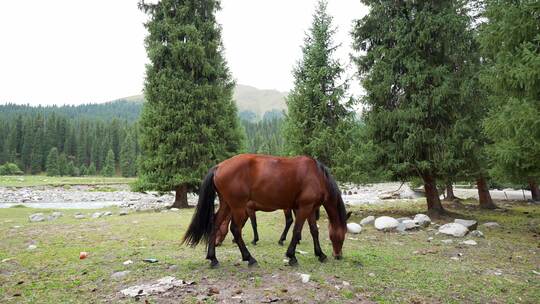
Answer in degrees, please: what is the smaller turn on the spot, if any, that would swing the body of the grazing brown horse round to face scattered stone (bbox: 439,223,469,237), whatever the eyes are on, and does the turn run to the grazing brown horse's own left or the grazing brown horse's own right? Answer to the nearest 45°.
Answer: approximately 45° to the grazing brown horse's own left

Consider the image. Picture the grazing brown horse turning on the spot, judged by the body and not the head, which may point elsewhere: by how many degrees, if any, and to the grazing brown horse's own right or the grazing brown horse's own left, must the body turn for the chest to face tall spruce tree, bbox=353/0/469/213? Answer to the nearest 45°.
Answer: approximately 45° to the grazing brown horse's own left

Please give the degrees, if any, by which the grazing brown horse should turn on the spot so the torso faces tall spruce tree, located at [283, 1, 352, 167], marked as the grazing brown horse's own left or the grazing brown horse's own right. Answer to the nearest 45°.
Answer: approximately 90° to the grazing brown horse's own left

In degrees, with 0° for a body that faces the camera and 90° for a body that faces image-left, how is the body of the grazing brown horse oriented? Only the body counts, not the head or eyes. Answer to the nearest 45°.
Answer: approximately 270°

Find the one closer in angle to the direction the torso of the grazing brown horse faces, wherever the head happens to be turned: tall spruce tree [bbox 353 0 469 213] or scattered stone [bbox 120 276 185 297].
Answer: the tall spruce tree

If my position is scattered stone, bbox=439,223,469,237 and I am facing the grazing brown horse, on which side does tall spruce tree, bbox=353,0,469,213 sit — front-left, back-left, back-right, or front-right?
back-right

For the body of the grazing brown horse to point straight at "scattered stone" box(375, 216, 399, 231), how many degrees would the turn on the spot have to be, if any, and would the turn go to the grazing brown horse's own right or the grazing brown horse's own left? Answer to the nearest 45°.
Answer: approximately 45° to the grazing brown horse's own left
